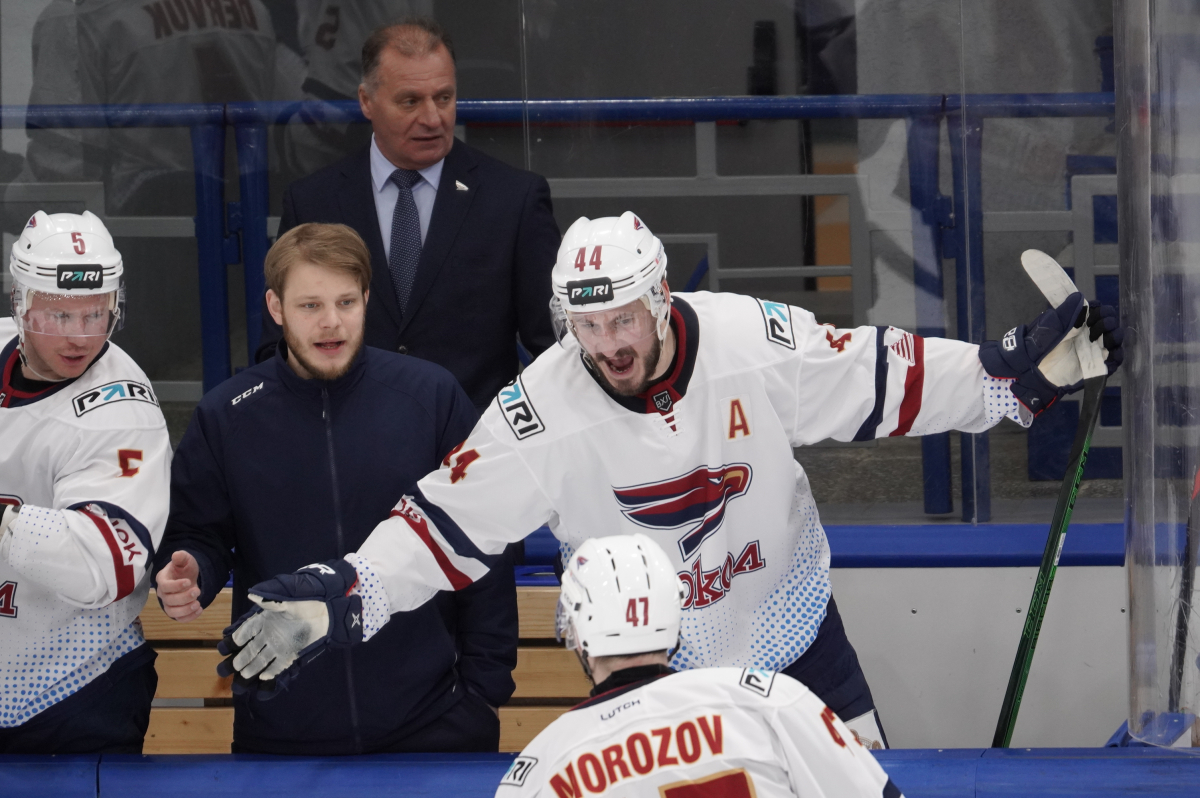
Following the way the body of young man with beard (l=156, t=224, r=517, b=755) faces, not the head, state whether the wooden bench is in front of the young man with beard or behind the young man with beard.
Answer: behind

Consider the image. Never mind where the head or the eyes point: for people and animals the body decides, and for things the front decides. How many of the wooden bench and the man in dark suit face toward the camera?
2

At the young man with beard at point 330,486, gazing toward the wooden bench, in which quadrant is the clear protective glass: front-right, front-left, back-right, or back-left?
back-right

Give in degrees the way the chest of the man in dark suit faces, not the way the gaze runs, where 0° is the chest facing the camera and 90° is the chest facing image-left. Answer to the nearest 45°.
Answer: approximately 0°

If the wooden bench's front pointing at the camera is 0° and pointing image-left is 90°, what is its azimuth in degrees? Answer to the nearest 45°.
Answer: approximately 0°

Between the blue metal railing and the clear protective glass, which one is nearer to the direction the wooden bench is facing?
the clear protective glass

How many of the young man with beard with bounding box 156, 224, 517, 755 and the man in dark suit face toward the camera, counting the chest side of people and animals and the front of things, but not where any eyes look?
2
